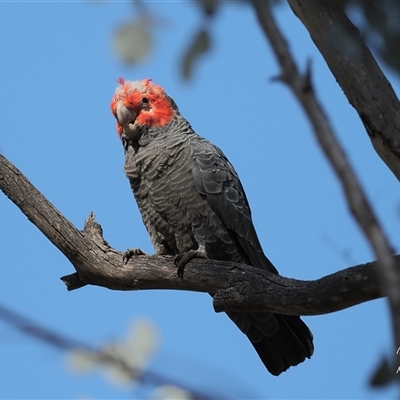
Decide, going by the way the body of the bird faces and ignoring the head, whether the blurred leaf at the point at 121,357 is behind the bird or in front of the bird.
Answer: in front

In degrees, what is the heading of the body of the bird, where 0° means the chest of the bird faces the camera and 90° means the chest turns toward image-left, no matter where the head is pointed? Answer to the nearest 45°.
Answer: approximately 45°

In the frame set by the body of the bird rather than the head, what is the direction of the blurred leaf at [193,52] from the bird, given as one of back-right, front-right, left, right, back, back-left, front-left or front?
front-left

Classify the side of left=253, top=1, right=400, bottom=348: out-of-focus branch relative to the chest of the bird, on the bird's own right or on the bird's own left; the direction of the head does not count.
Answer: on the bird's own left

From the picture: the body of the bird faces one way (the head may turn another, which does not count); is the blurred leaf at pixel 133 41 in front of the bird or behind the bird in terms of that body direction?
in front

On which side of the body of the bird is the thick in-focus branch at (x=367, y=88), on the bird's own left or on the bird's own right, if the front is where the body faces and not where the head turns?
on the bird's own left
